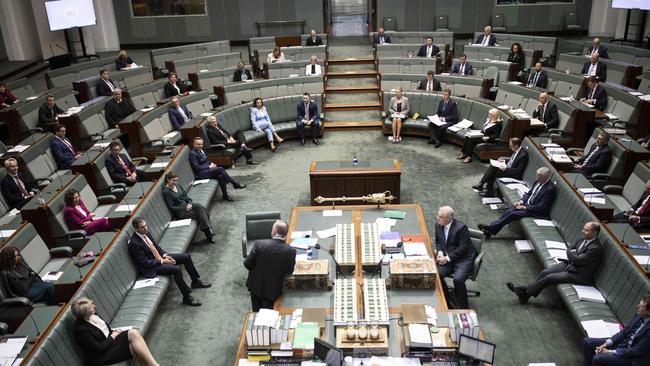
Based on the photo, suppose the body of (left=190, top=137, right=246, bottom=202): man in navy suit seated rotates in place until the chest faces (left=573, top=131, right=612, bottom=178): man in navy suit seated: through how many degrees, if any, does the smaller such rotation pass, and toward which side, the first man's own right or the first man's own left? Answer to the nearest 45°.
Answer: approximately 45° to the first man's own left

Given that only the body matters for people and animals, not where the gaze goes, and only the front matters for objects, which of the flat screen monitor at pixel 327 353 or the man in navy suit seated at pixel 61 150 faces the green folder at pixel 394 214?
the man in navy suit seated

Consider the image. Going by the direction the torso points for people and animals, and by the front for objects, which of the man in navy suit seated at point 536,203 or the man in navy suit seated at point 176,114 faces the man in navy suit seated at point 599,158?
the man in navy suit seated at point 176,114

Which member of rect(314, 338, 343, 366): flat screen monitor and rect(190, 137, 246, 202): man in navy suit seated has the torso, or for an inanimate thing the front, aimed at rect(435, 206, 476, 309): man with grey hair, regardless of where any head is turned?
the man in navy suit seated

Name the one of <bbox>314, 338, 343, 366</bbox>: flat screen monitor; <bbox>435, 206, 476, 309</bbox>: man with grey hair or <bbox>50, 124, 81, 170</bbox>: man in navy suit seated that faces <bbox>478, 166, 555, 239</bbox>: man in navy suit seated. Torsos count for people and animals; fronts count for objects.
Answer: <bbox>50, 124, 81, 170</bbox>: man in navy suit seated

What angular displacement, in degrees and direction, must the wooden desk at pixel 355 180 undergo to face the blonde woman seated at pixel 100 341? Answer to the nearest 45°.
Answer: approximately 45° to its right

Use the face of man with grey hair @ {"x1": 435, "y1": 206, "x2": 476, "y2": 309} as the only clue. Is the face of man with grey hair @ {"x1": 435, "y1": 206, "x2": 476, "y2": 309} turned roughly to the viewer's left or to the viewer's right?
to the viewer's left

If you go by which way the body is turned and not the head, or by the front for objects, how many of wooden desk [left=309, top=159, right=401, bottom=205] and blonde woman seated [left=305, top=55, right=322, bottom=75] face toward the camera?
2

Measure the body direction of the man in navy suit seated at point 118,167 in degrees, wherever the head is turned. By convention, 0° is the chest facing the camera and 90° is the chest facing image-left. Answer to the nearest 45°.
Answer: approximately 315°

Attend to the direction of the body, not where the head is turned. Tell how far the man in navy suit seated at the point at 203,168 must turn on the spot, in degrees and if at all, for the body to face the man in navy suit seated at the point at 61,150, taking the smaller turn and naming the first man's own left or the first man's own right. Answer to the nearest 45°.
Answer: approximately 135° to the first man's own right

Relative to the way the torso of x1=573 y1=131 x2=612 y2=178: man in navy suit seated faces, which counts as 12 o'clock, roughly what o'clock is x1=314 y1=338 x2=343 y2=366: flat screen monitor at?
The flat screen monitor is roughly at 11 o'clock from the man in navy suit seated.
